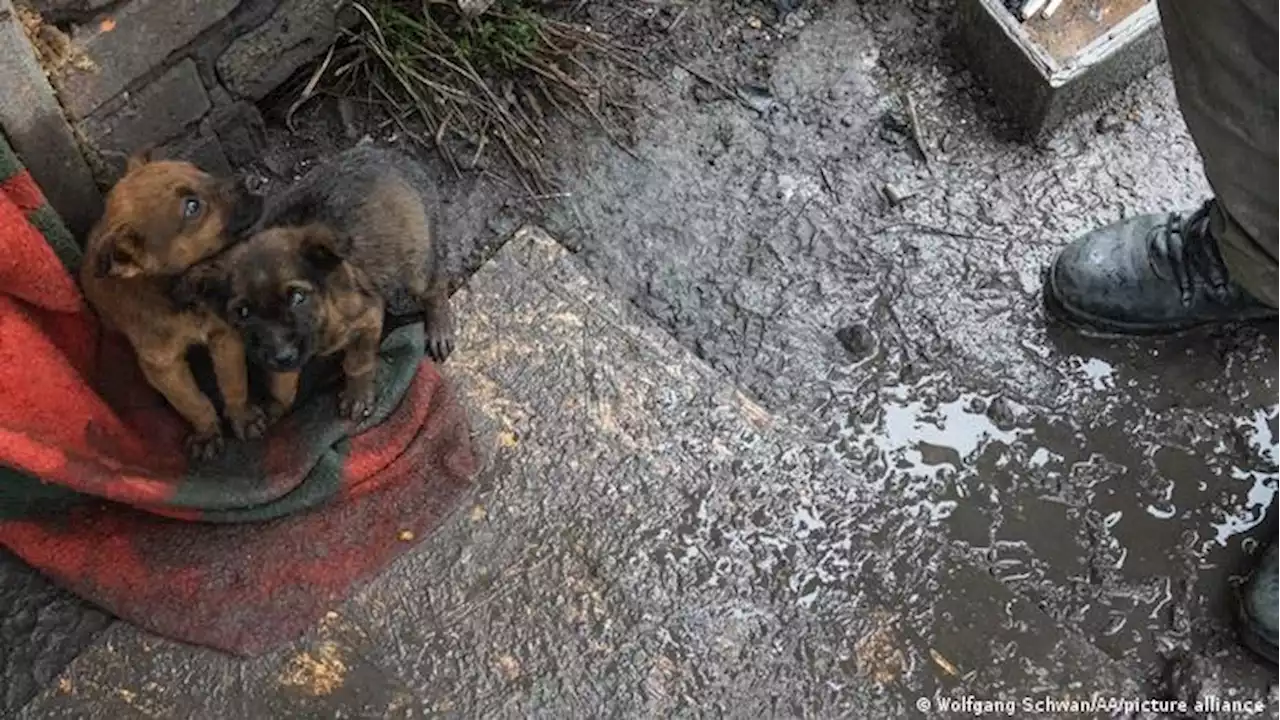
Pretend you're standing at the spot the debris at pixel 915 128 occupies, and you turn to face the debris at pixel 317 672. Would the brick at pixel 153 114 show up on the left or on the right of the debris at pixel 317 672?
right

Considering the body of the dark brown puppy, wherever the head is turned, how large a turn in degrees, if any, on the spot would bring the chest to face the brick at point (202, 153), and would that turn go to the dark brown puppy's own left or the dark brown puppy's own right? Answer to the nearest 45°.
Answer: approximately 135° to the dark brown puppy's own right

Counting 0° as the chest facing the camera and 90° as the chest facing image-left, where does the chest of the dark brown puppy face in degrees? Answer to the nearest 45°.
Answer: approximately 45°

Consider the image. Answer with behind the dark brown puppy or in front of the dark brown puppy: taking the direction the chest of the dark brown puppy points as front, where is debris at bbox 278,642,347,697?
in front

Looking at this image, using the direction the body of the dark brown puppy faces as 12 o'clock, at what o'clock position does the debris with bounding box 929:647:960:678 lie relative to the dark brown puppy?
The debris is roughly at 9 o'clock from the dark brown puppy.

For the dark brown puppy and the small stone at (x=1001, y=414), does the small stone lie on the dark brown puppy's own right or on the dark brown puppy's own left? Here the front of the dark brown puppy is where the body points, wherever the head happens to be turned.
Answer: on the dark brown puppy's own left

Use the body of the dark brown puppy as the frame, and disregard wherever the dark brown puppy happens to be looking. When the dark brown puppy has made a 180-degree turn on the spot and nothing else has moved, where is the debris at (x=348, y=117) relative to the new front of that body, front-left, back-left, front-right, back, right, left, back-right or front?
front-left

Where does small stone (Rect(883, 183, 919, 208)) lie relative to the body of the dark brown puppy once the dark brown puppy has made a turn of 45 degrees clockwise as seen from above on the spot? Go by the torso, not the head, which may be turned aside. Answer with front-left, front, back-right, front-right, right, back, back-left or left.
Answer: back

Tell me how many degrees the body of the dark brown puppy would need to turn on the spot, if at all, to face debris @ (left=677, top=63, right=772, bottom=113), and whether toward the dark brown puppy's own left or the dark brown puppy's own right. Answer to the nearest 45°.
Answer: approximately 180°

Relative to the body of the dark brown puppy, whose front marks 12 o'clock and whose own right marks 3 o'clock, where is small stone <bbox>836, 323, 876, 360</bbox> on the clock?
The small stone is roughly at 8 o'clock from the dark brown puppy.
